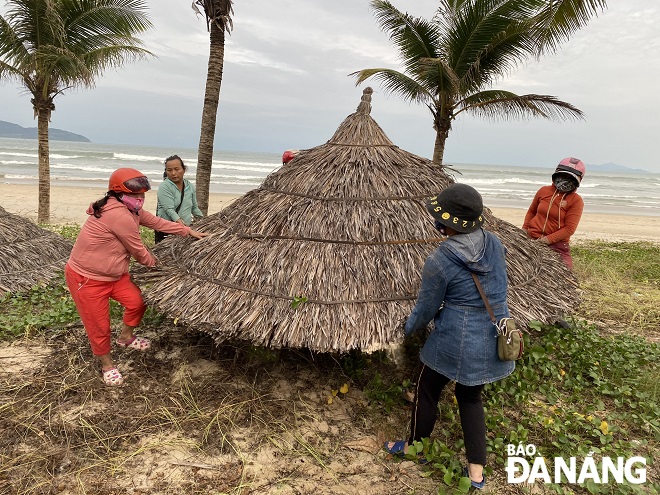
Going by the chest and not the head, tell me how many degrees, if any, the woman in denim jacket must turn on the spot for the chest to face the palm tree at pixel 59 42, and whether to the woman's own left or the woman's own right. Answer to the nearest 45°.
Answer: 0° — they already face it

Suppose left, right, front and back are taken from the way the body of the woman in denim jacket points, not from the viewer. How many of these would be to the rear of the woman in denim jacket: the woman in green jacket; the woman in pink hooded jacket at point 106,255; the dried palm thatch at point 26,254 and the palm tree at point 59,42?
0

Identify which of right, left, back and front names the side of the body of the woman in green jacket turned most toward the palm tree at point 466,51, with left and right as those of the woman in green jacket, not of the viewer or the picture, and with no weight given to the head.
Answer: left

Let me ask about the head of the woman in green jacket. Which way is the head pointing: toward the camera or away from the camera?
toward the camera

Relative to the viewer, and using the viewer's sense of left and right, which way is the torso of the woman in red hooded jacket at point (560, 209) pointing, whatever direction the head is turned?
facing the viewer and to the left of the viewer

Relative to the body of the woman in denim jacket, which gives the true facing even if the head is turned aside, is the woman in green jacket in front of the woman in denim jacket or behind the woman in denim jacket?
in front

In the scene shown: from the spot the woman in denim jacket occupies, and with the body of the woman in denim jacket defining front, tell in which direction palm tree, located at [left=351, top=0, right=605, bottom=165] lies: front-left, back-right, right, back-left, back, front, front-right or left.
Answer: front-right

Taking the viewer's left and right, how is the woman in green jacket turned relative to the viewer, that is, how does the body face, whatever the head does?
facing the viewer and to the right of the viewer

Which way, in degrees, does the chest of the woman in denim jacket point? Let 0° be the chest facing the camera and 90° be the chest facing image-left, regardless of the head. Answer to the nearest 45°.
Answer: approximately 135°

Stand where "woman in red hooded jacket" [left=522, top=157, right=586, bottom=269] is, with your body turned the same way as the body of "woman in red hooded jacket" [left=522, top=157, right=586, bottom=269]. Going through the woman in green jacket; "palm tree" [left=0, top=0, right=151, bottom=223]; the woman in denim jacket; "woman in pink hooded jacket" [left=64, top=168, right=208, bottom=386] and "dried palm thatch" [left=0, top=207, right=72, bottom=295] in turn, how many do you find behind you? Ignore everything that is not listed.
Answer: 0

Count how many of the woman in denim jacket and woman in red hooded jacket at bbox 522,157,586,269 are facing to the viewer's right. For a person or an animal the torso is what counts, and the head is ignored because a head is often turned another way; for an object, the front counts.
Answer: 0

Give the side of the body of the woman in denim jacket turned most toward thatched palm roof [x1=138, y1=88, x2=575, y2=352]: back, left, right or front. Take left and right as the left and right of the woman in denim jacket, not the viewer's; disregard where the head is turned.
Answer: front

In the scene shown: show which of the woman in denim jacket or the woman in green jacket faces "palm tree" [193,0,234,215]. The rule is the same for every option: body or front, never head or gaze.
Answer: the woman in denim jacket

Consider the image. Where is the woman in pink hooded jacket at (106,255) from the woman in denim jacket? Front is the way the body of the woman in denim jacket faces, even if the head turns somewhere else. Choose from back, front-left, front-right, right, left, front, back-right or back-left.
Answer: front-left

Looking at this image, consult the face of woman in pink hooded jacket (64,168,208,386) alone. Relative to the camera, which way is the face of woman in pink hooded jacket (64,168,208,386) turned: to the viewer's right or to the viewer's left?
to the viewer's right
